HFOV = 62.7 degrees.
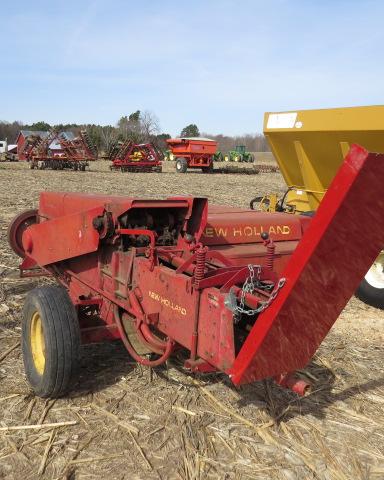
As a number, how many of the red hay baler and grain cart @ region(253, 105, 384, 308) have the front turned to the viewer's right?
0

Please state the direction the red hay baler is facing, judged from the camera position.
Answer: facing away from the viewer and to the left of the viewer

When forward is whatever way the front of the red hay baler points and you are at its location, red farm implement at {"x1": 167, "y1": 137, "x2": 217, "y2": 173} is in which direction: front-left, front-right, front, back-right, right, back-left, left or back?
front-right

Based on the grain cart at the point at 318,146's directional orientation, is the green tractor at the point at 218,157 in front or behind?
in front

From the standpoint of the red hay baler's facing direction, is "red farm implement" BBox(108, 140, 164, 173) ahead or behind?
ahead

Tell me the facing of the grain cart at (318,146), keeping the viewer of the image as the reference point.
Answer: facing away from the viewer and to the left of the viewer

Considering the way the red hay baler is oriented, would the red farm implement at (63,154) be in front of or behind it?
in front

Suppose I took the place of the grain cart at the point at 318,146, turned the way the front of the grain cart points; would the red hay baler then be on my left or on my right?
on my left

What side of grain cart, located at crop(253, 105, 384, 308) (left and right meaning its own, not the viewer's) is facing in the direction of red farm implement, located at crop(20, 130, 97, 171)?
front

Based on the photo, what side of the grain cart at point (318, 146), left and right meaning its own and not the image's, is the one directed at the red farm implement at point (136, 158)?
front

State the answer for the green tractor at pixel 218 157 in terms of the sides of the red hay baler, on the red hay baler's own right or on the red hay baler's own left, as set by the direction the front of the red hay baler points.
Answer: on the red hay baler's own right
